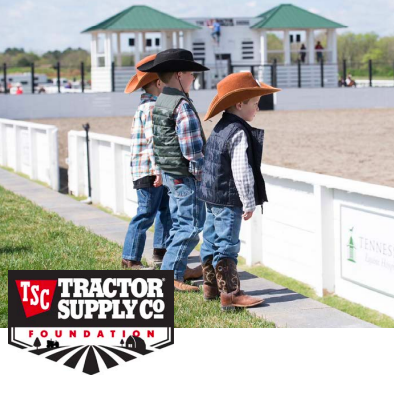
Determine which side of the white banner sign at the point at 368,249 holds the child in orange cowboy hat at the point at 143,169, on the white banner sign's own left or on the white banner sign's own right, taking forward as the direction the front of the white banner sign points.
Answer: on the white banner sign's own right

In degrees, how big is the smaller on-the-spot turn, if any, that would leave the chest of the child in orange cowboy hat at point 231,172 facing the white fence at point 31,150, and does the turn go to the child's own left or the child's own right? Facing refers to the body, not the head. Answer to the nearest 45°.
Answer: approximately 90° to the child's own left

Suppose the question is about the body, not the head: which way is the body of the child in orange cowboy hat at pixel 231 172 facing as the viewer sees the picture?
to the viewer's right

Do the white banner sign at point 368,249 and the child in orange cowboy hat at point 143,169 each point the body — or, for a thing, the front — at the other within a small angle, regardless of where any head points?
no

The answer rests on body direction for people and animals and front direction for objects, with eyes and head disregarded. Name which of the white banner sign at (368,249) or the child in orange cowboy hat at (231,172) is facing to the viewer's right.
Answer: the child in orange cowboy hat

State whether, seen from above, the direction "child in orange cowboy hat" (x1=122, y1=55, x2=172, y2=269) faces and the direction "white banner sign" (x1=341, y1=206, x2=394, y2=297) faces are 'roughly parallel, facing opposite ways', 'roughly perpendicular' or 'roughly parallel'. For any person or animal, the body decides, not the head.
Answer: roughly parallel, facing opposite ways

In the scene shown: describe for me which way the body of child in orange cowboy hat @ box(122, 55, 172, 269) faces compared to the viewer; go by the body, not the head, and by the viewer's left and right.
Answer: facing away from the viewer and to the right of the viewer

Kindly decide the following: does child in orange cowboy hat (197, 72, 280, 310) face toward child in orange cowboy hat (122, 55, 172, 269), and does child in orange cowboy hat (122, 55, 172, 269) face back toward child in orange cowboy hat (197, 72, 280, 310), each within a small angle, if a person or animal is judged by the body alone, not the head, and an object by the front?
no

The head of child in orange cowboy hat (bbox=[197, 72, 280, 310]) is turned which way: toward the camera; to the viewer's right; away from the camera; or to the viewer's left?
to the viewer's right

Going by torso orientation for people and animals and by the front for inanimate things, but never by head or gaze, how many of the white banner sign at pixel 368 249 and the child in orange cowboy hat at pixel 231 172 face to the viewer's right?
1

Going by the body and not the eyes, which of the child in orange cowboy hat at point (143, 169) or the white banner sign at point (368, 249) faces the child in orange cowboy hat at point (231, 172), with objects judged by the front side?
the white banner sign

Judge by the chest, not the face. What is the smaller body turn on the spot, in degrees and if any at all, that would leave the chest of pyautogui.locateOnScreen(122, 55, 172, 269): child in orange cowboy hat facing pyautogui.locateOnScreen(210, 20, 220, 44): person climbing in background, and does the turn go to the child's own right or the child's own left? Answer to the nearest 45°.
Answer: approximately 45° to the child's own left

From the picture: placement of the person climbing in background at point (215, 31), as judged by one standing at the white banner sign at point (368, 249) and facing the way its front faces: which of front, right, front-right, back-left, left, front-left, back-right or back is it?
back-right
